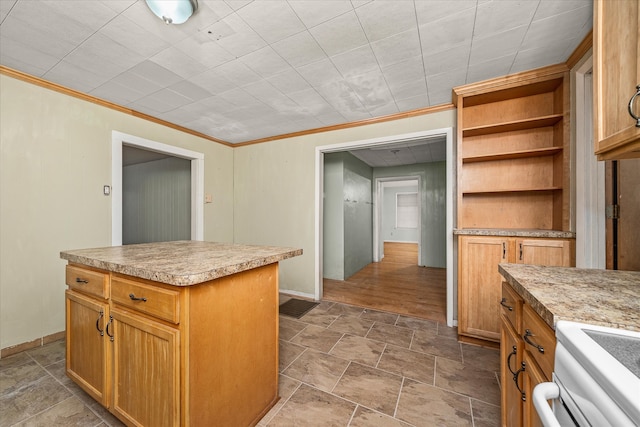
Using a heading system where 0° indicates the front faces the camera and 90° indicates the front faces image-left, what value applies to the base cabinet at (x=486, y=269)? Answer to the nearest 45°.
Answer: approximately 0°

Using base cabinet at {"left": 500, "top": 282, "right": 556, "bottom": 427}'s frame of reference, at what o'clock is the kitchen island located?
The kitchen island is roughly at 11 o'clock from the base cabinet.

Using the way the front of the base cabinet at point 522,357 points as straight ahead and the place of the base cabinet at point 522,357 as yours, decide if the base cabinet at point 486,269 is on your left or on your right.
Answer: on your right

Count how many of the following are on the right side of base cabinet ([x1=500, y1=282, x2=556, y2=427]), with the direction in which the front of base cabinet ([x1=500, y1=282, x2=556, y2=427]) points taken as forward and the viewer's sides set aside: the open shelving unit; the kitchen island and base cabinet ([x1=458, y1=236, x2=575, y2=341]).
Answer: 2

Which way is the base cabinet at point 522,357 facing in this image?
to the viewer's left

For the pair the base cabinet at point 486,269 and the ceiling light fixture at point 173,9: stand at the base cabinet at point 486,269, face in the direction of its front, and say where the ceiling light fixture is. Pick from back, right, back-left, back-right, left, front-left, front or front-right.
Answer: front-right

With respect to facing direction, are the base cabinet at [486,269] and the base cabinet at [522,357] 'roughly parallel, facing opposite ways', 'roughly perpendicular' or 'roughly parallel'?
roughly perpendicular

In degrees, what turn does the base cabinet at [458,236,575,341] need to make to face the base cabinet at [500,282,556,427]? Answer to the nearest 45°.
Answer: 0° — it already faces it

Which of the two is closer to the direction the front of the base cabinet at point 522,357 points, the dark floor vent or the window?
the dark floor vent

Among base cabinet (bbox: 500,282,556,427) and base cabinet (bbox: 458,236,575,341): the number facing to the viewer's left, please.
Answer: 1

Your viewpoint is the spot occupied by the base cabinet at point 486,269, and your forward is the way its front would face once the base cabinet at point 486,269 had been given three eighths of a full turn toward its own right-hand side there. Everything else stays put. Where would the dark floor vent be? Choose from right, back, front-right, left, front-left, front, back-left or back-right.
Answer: front-left

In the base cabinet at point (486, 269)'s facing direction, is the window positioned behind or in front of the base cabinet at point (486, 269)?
behind
